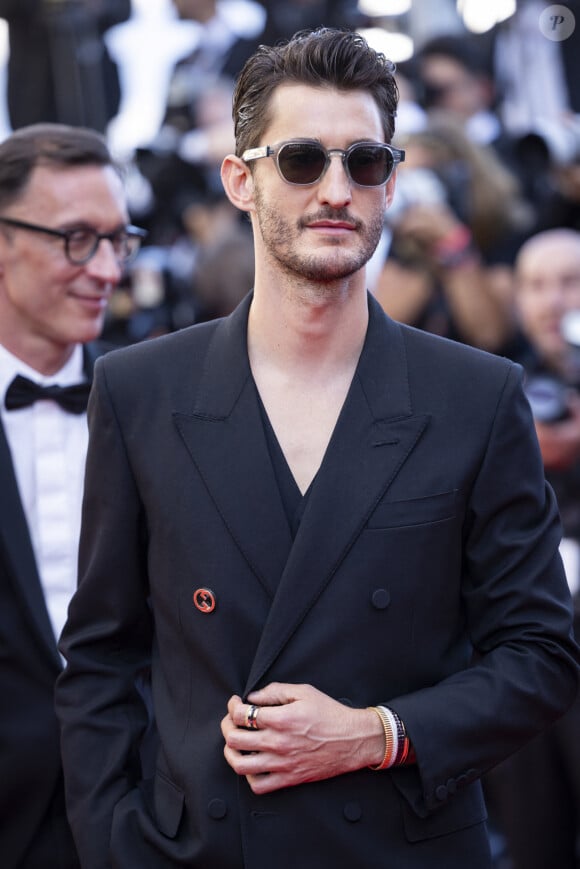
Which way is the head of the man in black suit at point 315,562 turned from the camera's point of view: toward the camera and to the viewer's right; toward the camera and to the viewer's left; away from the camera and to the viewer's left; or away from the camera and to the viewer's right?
toward the camera and to the viewer's right

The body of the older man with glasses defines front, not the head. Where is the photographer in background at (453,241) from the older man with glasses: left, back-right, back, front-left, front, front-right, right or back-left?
left

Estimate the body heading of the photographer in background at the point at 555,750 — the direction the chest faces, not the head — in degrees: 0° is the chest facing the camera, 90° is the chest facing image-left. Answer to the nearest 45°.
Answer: approximately 0°

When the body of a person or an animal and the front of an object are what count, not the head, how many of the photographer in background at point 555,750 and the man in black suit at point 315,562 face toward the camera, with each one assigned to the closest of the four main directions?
2

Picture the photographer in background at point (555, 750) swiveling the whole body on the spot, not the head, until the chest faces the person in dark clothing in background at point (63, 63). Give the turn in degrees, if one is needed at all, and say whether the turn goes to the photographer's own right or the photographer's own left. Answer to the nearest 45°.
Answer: approximately 135° to the photographer's own right

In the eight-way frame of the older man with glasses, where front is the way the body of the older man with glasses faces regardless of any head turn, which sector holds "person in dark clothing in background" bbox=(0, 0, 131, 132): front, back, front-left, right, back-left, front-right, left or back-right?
back-left

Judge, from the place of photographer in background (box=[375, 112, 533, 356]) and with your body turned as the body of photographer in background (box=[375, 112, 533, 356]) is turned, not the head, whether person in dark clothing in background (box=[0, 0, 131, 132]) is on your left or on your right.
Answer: on your right

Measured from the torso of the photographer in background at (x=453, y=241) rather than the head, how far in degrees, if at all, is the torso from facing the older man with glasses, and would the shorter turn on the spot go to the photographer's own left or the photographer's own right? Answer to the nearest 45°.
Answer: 0° — they already face them

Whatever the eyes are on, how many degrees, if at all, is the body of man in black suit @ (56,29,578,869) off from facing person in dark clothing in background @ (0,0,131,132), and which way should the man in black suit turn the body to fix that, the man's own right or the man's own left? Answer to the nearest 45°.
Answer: approximately 180°

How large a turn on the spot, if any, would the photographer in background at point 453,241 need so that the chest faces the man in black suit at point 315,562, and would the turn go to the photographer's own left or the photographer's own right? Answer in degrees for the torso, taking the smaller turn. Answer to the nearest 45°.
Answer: approximately 45° to the photographer's own left

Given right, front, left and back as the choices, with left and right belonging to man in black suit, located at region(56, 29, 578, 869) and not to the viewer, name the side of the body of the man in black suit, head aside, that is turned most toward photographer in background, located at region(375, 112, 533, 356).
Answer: back

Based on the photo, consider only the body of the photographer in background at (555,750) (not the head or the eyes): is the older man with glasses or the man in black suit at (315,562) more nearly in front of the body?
the man in black suit
